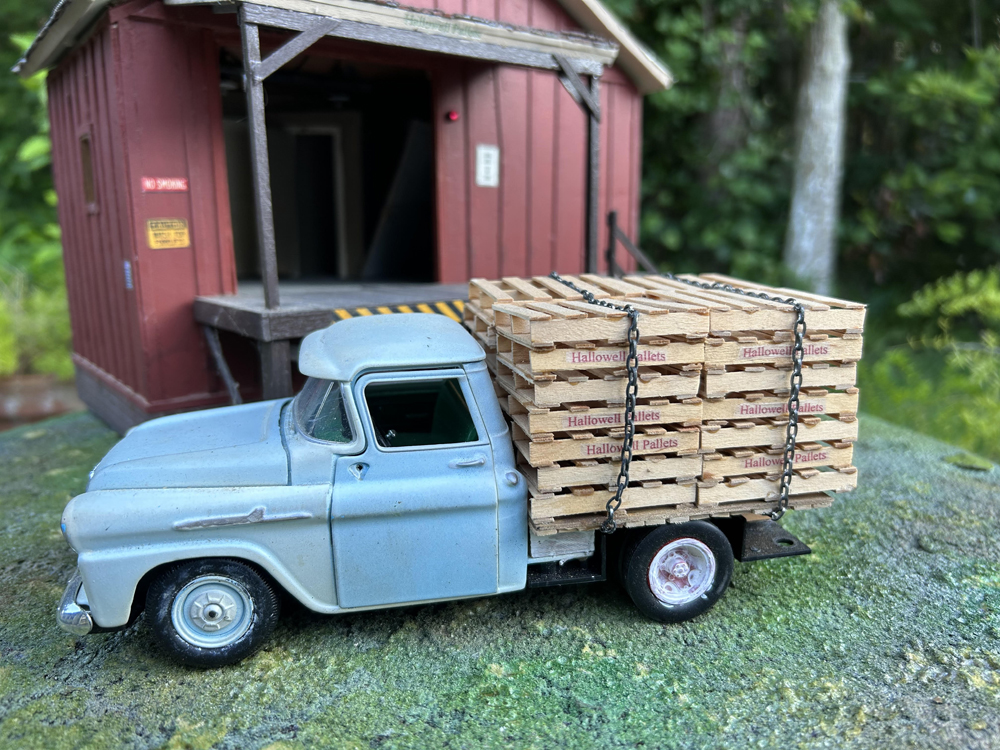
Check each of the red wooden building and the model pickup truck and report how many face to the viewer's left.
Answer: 1

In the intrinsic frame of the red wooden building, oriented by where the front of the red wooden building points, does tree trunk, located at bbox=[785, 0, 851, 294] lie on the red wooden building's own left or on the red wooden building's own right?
on the red wooden building's own left

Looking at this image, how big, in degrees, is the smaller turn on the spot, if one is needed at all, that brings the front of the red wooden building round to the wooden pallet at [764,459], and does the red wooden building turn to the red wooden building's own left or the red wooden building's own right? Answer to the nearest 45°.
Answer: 0° — it already faces it

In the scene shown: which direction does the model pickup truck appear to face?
to the viewer's left

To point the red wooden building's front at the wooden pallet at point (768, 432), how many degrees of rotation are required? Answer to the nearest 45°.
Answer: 0° — it already faces it

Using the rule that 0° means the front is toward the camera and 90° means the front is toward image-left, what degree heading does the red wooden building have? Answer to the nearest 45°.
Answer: approximately 315°

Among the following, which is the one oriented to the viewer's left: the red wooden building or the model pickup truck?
the model pickup truck
